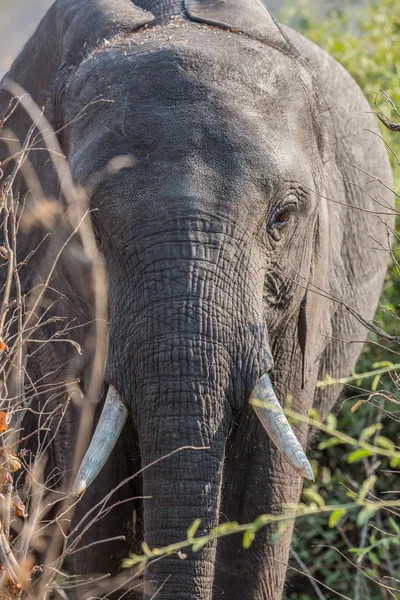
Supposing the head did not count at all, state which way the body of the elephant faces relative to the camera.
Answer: toward the camera

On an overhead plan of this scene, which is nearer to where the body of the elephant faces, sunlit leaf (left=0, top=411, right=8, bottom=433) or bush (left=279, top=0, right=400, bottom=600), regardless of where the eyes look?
the sunlit leaf

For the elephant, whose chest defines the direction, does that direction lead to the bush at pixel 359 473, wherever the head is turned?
no

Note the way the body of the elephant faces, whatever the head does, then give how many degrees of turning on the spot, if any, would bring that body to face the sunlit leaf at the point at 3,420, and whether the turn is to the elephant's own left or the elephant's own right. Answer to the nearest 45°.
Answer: approximately 45° to the elephant's own right
